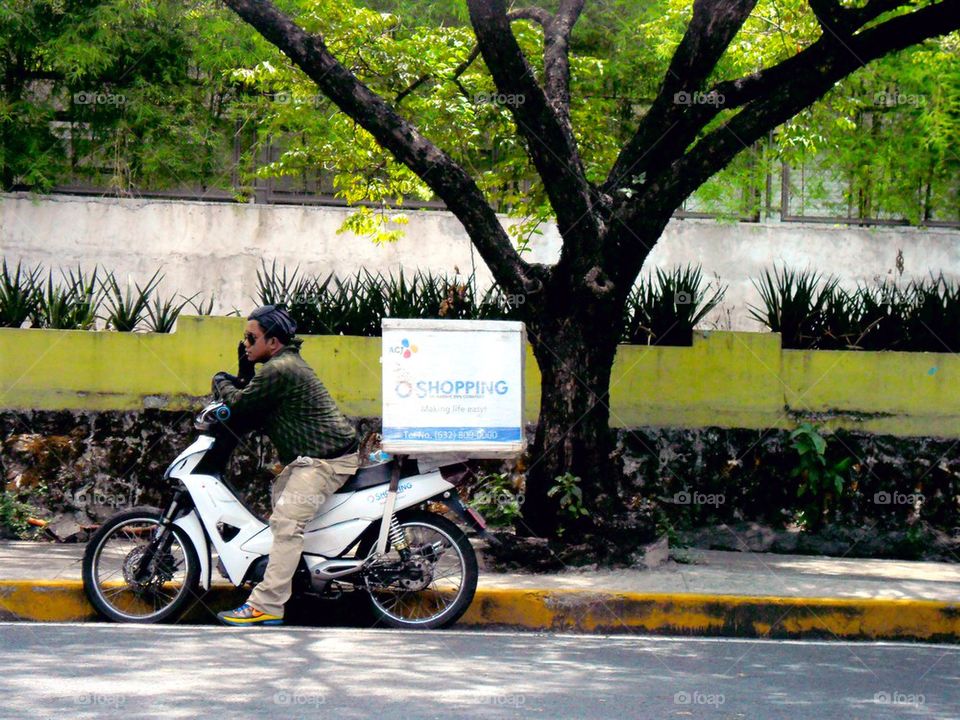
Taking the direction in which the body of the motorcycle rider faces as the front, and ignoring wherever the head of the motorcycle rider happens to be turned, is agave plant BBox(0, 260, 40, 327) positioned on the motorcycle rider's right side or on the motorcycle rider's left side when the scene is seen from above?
on the motorcycle rider's right side

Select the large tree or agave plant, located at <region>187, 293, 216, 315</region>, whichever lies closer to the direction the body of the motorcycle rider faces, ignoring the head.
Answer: the agave plant

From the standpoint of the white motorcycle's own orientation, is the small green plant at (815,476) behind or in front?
behind

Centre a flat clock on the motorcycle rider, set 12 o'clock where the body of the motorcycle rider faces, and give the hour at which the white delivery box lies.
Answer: The white delivery box is roughly at 5 o'clock from the motorcycle rider.

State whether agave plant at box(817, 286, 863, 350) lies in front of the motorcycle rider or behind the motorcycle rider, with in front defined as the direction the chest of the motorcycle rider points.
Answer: behind

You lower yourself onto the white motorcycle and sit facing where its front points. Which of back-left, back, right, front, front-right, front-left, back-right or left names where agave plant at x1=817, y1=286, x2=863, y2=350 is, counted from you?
back-right

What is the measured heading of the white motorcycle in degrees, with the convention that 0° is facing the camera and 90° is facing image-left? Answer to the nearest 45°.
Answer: approximately 90°

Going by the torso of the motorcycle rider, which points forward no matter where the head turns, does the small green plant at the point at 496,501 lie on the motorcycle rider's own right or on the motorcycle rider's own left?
on the motorcycle rider's own right

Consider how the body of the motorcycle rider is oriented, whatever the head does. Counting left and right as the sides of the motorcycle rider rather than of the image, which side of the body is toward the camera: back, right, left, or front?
left

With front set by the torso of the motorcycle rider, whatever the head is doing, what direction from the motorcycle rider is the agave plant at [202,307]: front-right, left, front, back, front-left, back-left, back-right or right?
right

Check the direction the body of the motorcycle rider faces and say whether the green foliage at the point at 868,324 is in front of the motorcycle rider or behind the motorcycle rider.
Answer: behind

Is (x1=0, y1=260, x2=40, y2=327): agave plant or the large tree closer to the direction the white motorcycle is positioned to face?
the agave plant

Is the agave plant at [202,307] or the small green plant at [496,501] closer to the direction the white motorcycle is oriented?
the agave plant

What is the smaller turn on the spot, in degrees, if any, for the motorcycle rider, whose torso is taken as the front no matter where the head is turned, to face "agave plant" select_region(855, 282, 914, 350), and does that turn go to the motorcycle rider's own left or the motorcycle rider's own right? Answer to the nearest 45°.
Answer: approximately 135° to the motorcycle rider's own right

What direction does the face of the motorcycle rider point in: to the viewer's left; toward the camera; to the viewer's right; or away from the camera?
to the viewer's left
